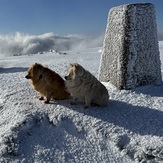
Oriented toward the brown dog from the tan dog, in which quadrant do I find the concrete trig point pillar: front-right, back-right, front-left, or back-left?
back-right

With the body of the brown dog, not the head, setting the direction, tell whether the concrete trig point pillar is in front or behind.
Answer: behind

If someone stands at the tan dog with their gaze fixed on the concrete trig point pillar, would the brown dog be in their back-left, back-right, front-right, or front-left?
back-left

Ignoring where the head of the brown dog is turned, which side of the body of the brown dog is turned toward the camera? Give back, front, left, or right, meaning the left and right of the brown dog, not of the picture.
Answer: left

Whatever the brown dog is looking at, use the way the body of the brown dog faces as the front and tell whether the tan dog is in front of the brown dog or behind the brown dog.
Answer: behind
